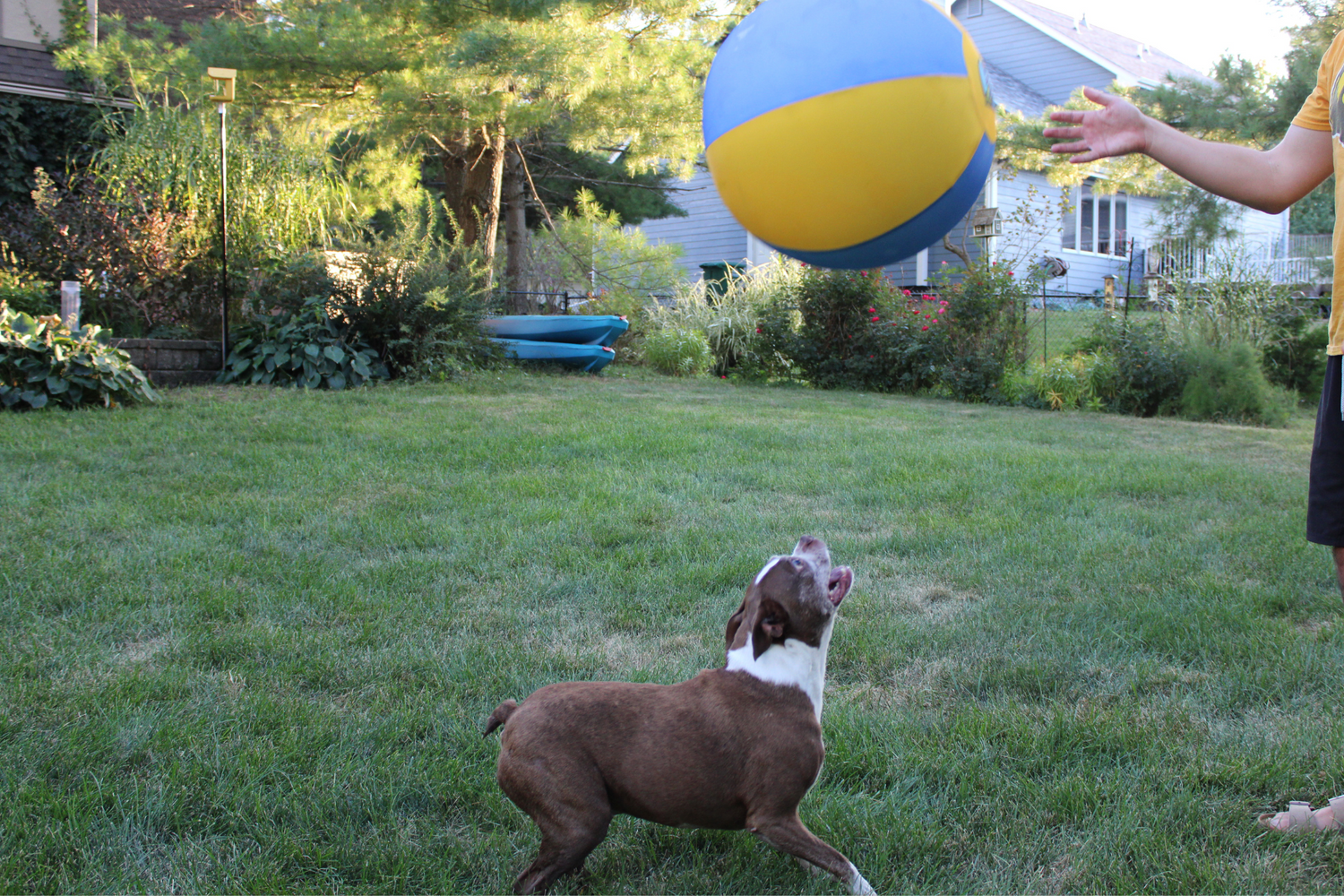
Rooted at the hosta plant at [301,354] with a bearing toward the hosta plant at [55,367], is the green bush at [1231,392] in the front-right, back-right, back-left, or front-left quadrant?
back-left

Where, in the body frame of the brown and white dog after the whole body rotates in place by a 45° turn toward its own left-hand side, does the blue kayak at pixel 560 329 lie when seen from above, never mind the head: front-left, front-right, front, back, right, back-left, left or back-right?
front-left

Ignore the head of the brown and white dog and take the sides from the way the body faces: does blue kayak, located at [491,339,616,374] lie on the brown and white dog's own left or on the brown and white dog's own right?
on the brown and white dog's own left

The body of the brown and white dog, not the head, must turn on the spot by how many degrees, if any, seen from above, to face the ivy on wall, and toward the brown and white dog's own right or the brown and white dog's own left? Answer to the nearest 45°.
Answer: approximately 135° to the brown and white dog's own left

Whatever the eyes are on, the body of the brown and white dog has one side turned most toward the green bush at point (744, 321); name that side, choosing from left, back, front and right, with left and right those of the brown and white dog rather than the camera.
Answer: left

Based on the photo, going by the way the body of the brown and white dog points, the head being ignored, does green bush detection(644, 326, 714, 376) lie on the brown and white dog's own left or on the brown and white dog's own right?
on the brown and white dog's own left

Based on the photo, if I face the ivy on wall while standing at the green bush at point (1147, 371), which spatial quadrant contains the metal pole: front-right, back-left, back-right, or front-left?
front-left

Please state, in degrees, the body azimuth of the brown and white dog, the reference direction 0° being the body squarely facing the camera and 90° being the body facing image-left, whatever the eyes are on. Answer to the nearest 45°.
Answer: approximately 270°
